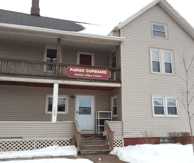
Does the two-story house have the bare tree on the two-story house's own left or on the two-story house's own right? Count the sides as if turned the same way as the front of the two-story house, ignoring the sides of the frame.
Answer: on the two-story house's own left

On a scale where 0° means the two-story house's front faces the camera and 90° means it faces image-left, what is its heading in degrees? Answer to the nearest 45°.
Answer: approximately 0°
